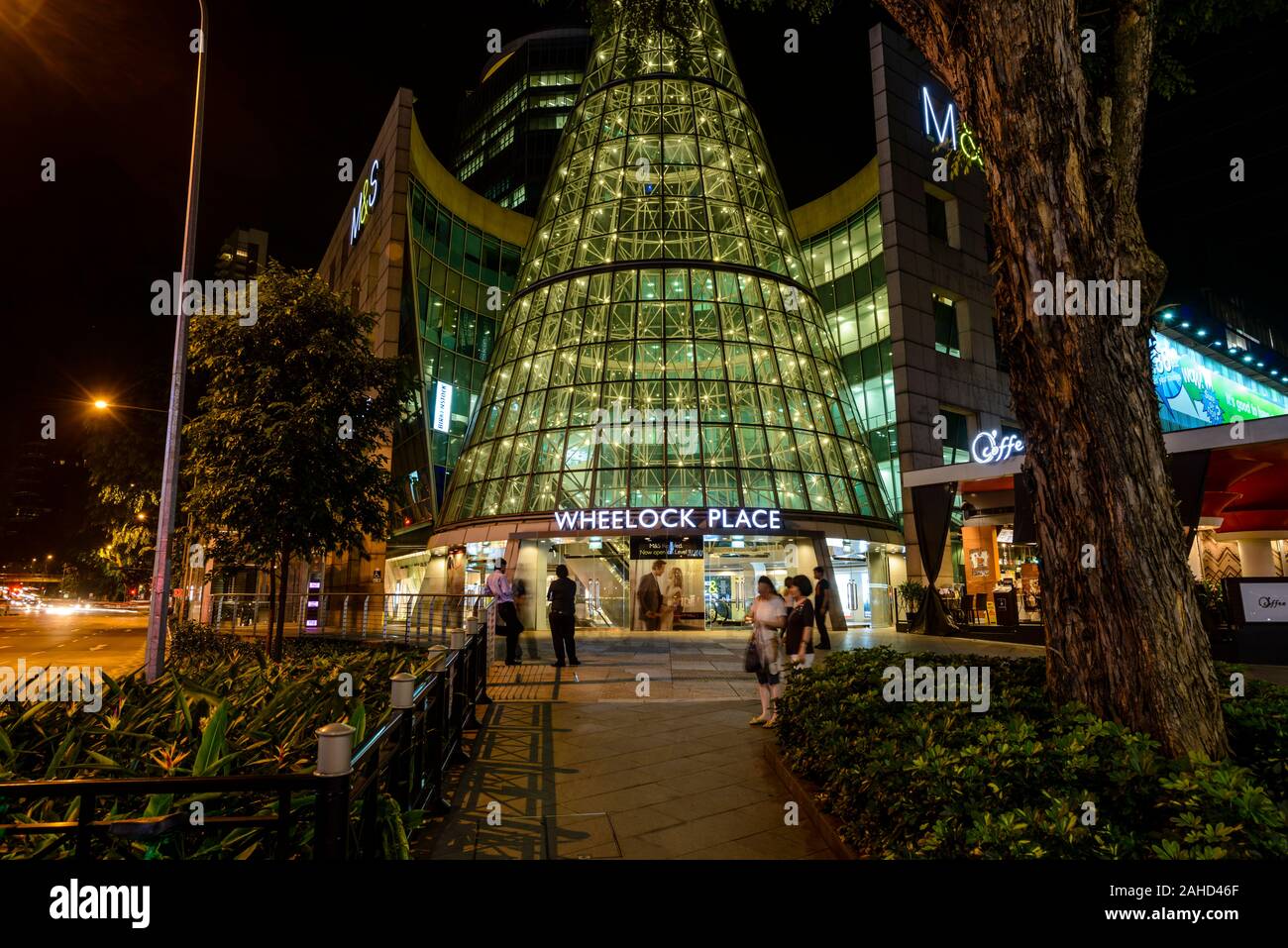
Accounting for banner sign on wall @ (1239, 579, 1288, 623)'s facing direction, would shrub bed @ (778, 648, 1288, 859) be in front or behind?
in front

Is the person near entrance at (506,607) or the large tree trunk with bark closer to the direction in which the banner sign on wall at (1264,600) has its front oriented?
the large tree trunk with bark

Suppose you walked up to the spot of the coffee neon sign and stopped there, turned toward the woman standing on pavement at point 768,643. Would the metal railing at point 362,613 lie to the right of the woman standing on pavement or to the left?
right

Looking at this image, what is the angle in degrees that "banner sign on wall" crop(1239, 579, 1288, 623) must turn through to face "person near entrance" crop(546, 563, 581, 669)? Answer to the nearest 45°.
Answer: approximately 45° to its right

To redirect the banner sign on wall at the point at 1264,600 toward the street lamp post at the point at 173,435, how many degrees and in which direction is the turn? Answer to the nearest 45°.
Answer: approximately 45° to its right

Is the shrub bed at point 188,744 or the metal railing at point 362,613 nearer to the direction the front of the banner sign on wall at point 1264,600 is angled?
the shrub bed

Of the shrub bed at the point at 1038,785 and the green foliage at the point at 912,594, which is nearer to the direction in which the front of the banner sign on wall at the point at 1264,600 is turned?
the shrub bed

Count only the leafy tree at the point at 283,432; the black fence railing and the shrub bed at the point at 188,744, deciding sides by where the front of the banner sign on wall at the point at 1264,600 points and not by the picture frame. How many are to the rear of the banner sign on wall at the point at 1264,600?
0

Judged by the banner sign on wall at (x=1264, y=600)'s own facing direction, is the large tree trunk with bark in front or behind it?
in front

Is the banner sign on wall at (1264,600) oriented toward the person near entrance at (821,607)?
no

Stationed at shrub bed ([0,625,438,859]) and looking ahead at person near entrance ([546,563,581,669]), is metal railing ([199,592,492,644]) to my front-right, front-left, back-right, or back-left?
front-left

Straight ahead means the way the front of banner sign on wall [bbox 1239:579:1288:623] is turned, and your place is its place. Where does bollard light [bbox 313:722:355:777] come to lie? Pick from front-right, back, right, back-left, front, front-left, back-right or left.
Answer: front

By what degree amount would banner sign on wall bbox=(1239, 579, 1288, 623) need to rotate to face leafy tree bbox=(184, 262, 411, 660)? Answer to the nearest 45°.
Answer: approximately 45° to its right

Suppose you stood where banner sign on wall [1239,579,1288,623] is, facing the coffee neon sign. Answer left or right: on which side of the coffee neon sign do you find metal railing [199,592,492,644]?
left

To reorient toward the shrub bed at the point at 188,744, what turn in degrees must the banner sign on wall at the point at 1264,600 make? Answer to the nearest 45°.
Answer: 0° — it already faces it

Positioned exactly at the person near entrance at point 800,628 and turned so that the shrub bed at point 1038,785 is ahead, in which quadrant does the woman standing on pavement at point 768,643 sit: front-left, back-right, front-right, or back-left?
front-right

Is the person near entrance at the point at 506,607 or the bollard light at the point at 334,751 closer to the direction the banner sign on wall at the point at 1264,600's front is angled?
the bollard light

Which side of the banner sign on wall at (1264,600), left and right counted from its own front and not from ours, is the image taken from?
front

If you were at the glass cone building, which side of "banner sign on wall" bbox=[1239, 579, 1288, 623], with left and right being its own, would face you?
right

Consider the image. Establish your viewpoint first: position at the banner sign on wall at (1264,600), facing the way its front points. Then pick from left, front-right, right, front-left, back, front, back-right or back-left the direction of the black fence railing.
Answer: front
